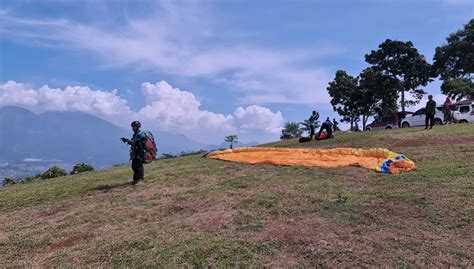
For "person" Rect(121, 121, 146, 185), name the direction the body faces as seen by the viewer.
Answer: to the viewer's left

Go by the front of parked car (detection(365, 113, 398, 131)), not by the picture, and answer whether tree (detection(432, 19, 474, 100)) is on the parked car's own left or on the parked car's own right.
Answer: on the parked car's own right

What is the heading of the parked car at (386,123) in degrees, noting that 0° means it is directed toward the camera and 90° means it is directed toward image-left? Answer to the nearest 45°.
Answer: approximately 90°

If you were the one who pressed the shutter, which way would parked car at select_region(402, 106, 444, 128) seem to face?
facing to the left of the viewer

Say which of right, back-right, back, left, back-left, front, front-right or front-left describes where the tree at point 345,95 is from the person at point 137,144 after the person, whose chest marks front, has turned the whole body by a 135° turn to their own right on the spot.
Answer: front

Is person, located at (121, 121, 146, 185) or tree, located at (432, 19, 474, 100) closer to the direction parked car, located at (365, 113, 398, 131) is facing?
the person

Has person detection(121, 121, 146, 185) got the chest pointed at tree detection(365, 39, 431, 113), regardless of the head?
no

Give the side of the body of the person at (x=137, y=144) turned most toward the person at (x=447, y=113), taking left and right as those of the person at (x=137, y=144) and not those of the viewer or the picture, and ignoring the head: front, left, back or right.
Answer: back
